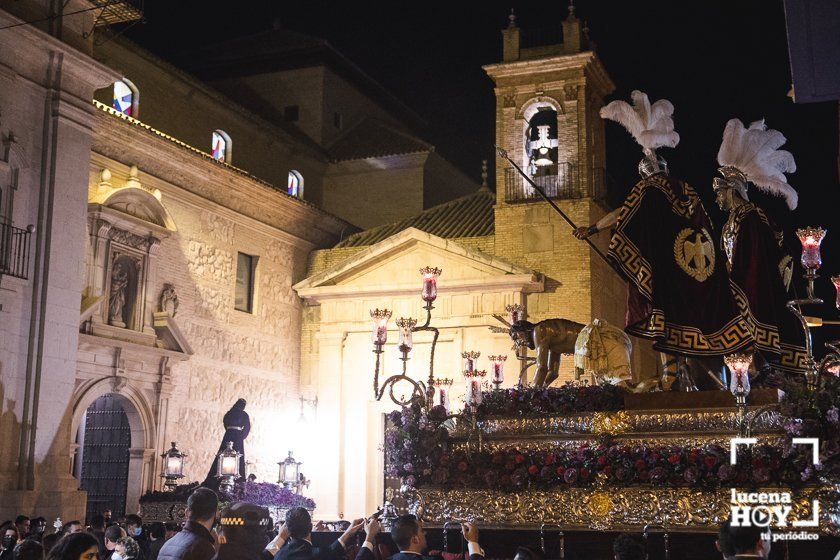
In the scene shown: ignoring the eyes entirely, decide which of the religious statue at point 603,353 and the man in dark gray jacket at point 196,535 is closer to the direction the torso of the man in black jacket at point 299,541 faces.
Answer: the religious statue

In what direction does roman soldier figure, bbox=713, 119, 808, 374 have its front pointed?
to the viewer's left

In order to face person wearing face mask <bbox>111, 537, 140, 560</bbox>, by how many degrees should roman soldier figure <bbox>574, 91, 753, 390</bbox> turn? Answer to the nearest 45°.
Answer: approximately 90° to its left

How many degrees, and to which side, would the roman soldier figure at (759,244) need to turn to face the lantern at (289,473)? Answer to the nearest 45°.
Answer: approximately 45° to its right

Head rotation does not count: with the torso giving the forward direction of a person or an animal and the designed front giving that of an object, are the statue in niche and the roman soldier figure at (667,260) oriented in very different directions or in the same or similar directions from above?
very different directions

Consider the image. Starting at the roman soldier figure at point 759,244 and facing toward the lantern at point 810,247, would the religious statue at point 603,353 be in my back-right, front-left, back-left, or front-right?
back-right

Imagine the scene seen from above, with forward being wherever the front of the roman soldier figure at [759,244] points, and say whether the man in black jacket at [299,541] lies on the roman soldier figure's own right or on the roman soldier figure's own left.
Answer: on the roman soldier figure's own left

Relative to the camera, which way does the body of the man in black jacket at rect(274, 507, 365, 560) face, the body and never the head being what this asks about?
away from the camera

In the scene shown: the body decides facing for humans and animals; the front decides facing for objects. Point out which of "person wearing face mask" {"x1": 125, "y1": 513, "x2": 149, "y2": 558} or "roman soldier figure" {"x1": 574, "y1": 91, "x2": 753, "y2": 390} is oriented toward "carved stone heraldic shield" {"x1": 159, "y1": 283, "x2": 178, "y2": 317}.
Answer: the roman soldier figure
